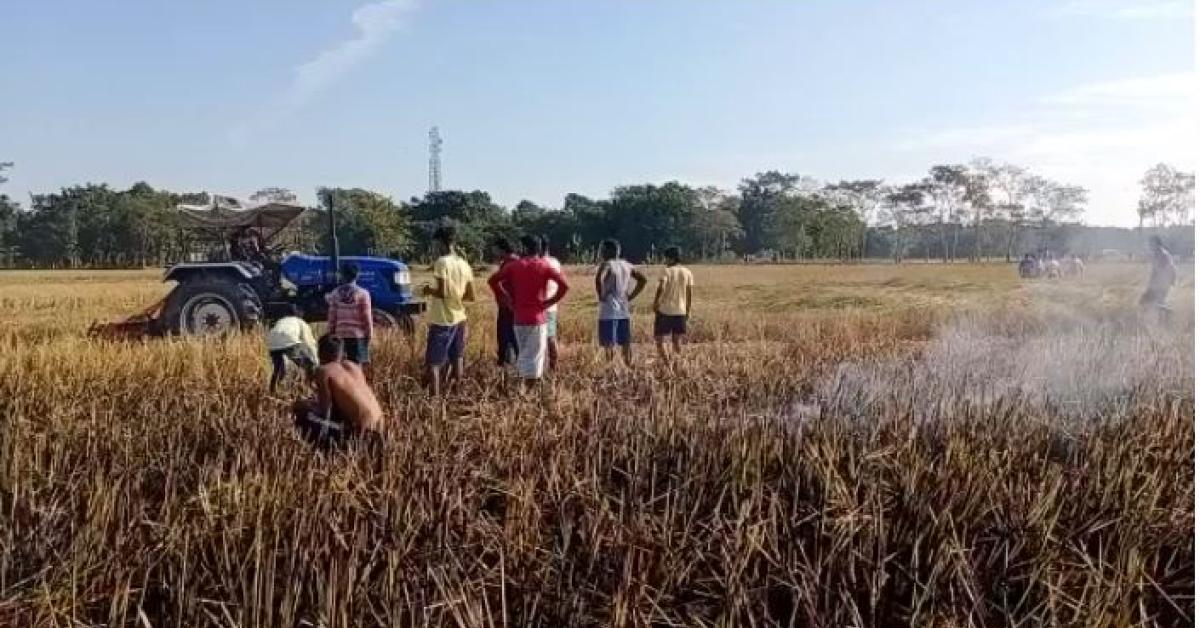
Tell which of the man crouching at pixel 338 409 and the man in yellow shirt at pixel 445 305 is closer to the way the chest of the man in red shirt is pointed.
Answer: the man in yellow shirt

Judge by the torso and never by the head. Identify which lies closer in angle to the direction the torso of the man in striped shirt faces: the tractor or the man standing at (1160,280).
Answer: the tractor

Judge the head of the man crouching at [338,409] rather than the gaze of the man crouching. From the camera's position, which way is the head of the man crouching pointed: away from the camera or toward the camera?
away from the camera

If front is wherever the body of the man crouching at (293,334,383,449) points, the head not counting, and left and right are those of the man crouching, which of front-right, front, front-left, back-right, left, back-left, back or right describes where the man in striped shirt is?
front-right

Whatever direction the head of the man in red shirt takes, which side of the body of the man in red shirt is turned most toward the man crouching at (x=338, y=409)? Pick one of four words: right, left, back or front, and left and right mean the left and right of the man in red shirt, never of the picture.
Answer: back

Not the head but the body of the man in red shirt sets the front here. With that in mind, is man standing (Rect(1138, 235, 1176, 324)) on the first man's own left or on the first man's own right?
on the first man's own right

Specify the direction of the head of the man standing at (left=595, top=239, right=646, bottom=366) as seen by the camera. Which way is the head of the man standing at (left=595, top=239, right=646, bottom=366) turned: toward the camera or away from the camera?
away from the camera

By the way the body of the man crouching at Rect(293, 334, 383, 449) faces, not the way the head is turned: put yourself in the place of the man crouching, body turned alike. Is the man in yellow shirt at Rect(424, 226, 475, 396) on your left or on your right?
on your right

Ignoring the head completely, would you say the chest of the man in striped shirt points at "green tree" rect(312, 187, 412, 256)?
yes

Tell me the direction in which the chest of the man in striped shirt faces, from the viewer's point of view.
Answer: away from the camera

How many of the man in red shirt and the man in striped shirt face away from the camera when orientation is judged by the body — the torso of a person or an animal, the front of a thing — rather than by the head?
2

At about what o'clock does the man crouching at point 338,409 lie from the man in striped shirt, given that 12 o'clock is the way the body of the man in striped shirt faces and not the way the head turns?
The man crouching is roughly at 6 o'clock from the man in striped shirt.

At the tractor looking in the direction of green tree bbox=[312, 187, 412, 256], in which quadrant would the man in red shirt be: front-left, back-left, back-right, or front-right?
back-right

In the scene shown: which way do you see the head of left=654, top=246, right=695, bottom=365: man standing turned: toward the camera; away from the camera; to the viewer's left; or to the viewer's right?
away from the camera

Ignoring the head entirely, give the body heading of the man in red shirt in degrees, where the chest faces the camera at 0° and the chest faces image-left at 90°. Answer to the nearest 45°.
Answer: approximately 180°

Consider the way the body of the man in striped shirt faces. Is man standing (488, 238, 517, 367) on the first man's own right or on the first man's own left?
on the first man's own right
